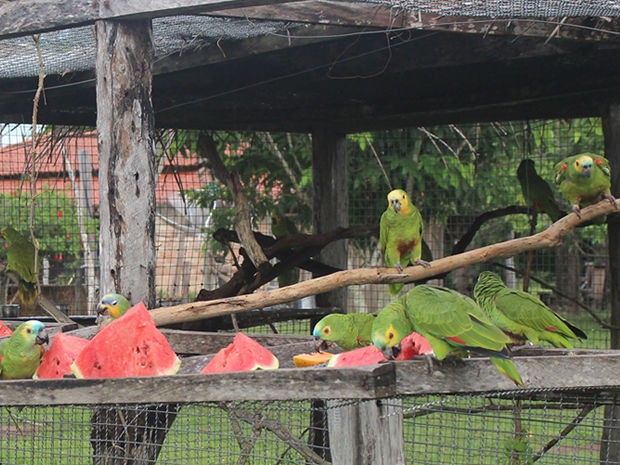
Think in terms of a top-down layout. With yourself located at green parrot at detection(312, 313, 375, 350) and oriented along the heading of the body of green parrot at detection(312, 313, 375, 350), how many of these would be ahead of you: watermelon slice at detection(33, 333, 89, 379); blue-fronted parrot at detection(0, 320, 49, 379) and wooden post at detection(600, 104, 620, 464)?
2

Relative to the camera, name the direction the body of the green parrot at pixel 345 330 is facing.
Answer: to the viewer's left

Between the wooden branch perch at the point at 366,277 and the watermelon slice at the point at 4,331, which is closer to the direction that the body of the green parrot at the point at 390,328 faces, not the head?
the watermelon slice

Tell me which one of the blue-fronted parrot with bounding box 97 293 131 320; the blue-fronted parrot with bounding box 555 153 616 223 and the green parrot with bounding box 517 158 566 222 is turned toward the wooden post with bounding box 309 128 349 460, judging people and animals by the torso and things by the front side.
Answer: the green parrot

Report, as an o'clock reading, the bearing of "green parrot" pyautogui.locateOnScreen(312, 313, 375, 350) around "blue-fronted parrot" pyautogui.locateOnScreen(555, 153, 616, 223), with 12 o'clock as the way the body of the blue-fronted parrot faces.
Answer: The green parrot is roughly at 1 o'clock from the blue-fronted parrot.

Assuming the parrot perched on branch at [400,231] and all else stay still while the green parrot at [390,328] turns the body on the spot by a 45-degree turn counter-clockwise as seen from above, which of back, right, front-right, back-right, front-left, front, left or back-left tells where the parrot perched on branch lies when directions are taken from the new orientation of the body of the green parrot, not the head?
back

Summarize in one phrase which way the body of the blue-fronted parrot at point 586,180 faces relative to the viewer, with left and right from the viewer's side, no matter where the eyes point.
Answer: facing the viewer

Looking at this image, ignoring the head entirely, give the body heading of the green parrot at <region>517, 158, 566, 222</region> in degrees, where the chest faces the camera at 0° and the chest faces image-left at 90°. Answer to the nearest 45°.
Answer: approximately 90°

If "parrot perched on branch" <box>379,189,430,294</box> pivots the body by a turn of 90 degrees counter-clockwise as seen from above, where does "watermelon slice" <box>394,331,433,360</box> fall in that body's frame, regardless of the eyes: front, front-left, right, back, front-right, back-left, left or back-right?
right

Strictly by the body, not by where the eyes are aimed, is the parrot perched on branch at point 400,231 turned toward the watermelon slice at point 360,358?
yes

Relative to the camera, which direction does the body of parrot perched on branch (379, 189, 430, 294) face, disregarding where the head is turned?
toward the camera
